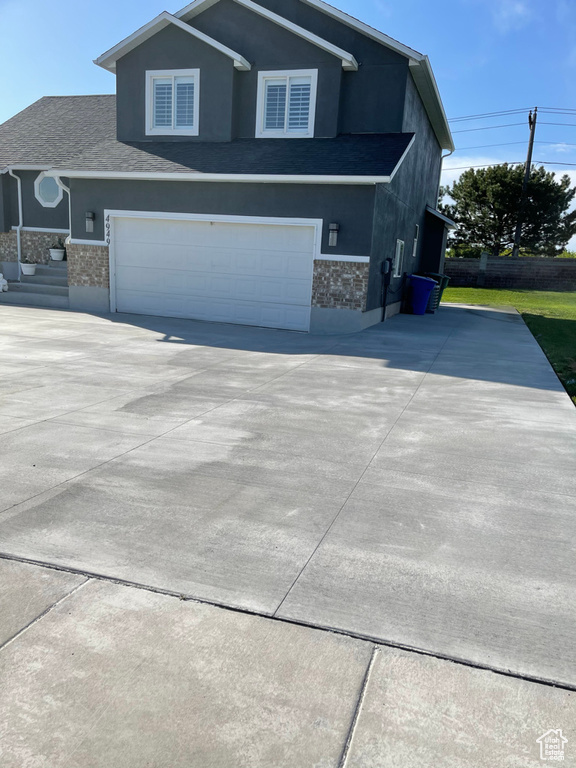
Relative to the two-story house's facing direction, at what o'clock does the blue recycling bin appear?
The blue recycling bin is roughly at 8 o'clock from the two-story house.

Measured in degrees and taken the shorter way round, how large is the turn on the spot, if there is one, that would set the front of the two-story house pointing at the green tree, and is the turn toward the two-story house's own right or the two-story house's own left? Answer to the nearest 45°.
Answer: approximately 135° to the two-story house's own left

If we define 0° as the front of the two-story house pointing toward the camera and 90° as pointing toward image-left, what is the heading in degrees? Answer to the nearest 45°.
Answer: approximately 0°

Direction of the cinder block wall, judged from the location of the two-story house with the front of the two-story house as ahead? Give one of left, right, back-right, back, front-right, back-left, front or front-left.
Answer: back-left
